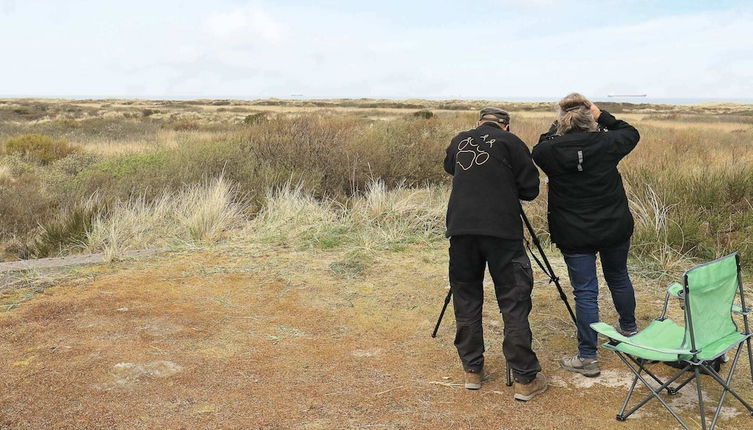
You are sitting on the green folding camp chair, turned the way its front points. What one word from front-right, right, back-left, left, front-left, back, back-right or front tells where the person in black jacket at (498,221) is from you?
front-left

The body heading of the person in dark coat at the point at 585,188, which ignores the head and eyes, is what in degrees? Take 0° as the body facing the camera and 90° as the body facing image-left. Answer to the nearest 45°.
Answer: approximately 180°

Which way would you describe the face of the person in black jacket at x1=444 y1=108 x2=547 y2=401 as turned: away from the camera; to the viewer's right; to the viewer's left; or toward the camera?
away from the camera

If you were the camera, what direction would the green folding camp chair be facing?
facing away from the viewer and to the left of the viewer

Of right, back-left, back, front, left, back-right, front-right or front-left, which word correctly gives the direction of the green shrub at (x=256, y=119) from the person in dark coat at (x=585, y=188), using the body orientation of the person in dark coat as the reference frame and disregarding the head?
front-left

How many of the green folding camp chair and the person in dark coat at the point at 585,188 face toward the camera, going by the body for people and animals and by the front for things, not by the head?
0

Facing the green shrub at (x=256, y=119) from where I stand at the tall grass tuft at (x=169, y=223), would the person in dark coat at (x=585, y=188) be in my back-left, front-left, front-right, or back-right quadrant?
back-right

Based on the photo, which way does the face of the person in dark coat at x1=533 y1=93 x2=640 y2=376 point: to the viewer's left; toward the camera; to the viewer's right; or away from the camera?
away from the camera
